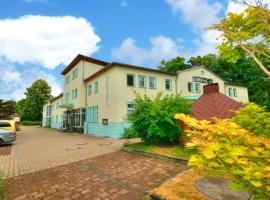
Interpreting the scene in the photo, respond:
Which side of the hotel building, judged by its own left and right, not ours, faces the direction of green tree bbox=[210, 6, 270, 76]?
left

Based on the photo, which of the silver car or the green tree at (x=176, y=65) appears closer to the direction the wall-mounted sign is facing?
the silver car

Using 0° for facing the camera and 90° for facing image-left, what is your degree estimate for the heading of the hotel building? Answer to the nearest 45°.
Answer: approximately 45°

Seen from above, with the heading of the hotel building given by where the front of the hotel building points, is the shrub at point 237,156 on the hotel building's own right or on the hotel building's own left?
on the hotel building's own left

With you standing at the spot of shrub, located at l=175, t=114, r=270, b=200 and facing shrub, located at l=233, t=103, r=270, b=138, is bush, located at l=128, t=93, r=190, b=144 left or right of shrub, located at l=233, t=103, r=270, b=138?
left

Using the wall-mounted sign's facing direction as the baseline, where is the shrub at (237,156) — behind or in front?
in front

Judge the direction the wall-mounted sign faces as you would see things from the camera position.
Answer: facing the viewer and to the right of the viewer

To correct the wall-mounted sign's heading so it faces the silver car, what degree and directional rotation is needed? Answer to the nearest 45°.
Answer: approximately 90° to its right

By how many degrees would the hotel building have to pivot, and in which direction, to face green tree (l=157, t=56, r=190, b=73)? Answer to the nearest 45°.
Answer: approximately 180°

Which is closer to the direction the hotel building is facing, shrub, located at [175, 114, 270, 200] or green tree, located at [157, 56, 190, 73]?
the shrub

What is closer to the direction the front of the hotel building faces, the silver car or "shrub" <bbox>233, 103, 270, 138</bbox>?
the silver car
